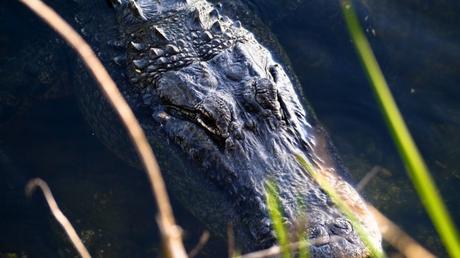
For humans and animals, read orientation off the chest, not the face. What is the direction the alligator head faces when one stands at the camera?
facing the viewer and to the right of the viewer

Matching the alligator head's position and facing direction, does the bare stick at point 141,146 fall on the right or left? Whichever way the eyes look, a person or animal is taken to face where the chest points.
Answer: on its right
